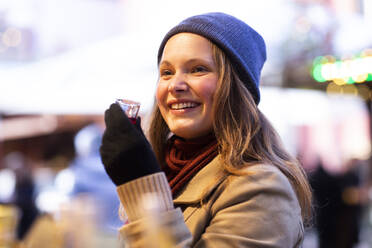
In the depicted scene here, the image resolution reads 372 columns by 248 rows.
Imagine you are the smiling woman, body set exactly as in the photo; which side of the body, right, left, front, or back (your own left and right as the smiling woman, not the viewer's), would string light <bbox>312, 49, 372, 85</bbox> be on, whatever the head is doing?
back

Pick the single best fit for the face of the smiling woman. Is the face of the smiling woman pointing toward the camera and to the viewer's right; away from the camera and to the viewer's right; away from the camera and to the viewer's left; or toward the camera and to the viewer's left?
toward the camera and to the viewer's left
